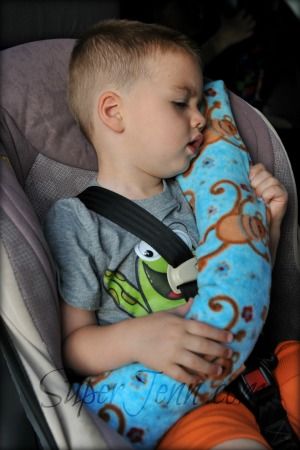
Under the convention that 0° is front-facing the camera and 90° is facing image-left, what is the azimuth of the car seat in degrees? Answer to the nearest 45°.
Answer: approximately 315°
